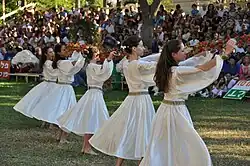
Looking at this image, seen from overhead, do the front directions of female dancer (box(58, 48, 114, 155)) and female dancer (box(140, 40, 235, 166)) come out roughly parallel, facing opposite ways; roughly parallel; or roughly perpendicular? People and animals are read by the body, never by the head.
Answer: roughly parallel

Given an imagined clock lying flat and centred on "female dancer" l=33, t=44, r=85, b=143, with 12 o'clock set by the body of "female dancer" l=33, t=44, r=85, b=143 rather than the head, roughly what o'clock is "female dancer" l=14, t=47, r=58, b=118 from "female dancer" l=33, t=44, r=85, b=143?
"female dancer" l=14, t=47, r=58, b=118 is roughly at 8 o'clock from "female dancer" l=33, t=44, r=85, b=143.

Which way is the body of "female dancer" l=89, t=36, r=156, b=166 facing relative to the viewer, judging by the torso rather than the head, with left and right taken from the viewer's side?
facing away from the viewer and to the right of the viewer

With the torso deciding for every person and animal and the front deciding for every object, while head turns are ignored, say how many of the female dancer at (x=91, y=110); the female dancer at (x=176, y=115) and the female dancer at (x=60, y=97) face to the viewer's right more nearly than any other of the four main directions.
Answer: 3

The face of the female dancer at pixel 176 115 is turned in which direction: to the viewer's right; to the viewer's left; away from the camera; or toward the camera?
to the viewer's right

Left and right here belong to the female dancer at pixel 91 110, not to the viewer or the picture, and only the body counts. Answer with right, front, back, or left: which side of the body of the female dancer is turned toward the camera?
right

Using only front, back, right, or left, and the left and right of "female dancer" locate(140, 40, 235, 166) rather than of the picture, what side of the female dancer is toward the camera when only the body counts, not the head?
right

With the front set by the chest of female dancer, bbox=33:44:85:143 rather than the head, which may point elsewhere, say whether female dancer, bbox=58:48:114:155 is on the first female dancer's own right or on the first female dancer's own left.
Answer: on the first female dancer's own right
